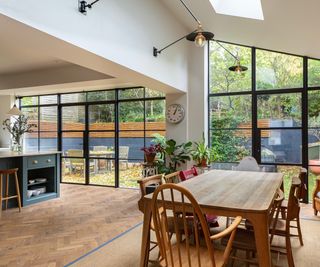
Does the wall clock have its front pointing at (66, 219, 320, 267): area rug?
yes

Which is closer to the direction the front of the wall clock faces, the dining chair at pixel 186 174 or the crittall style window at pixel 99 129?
the dining chair

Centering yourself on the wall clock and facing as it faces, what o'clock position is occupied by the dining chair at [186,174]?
The dining chair is roughly at 12 o'clock from the wall clock.

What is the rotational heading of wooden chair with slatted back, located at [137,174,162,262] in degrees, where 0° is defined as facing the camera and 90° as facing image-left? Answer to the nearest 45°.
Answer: approximately 315°

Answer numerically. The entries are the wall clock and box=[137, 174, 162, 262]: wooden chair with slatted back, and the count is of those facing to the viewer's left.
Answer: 0

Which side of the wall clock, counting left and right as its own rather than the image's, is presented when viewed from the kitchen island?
right

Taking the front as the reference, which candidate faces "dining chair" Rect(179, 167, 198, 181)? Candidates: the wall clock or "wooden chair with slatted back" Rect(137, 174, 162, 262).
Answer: the wall clock

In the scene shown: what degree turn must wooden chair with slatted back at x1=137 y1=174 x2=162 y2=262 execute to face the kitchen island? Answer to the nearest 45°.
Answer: approximately 180°

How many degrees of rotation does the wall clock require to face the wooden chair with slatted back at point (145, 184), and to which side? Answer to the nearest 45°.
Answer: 0° — it already faces it
